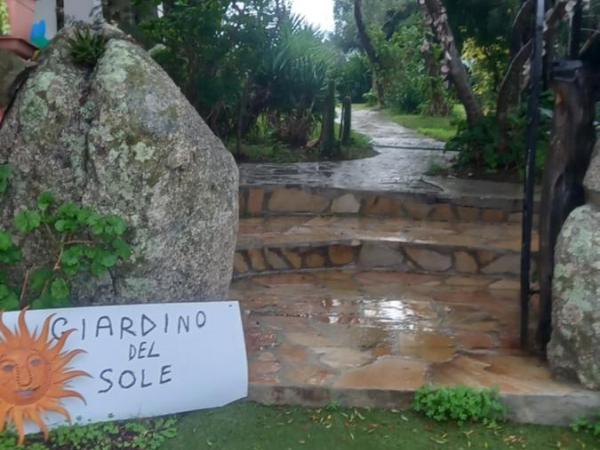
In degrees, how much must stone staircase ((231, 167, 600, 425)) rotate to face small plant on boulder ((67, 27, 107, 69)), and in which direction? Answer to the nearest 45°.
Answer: approximately 45° to its right

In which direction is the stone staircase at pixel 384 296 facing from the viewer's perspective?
toward the camera

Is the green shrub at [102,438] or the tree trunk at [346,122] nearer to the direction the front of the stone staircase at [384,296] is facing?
the green shrub

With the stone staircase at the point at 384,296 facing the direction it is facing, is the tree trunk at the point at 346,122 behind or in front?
behind

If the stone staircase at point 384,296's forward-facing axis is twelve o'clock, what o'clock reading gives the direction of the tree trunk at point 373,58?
The tree trunk is roughly at 6 o'clock from the stone staircase.

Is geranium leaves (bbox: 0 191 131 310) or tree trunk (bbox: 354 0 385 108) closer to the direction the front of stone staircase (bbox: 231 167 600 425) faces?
the geranium leaves

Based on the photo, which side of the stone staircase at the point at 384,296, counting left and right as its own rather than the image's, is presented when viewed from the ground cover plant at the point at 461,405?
front

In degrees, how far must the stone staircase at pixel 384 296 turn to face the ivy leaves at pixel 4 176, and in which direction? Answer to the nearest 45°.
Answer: approximately 45° to its right

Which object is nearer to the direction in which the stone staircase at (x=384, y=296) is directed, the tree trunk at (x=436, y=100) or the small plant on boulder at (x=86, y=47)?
the small plant on boulder

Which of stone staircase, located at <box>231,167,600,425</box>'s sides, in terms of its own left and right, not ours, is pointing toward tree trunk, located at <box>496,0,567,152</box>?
back

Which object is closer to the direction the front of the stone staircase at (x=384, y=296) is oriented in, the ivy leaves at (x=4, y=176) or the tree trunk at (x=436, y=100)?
the ivy leaves

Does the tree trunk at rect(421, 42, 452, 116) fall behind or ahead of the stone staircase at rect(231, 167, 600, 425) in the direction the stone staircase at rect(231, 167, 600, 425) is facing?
behind

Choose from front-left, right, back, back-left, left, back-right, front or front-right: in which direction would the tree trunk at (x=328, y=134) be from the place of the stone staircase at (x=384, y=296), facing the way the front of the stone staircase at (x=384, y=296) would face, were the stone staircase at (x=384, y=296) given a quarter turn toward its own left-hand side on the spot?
left
